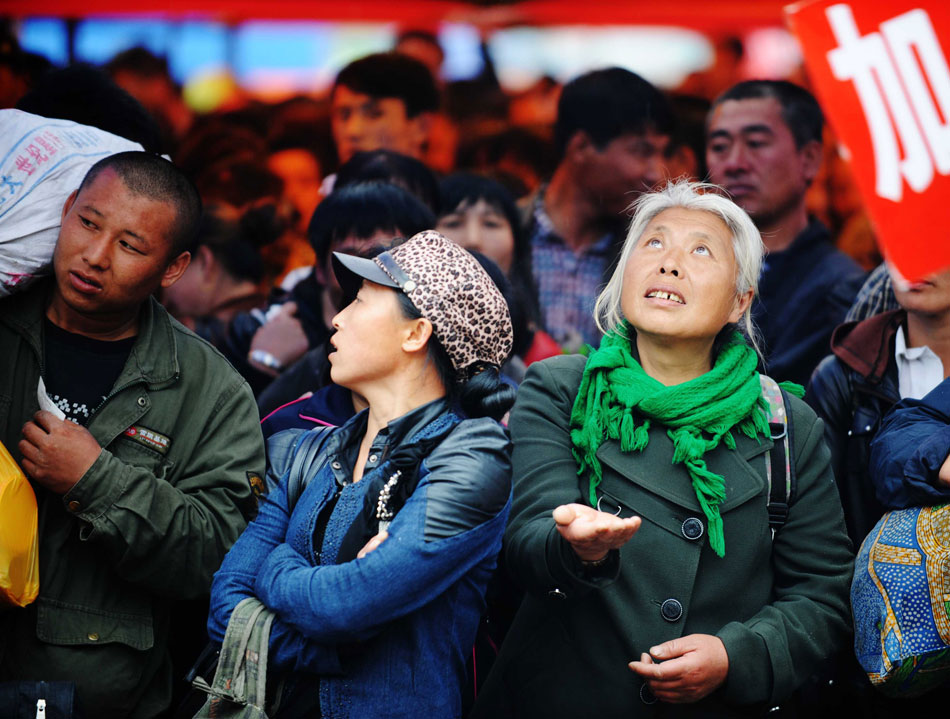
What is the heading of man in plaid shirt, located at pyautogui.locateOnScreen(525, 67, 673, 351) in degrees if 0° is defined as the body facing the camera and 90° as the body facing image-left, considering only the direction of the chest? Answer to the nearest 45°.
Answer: approximately 315°

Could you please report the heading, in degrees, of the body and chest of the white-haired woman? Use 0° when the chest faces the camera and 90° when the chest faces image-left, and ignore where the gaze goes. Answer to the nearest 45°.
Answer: approximately 0°

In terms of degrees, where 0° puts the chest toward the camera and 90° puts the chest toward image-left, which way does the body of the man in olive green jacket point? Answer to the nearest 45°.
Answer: approximately 45°

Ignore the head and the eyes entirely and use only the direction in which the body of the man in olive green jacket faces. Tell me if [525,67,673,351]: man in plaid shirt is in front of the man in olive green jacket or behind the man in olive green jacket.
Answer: behind

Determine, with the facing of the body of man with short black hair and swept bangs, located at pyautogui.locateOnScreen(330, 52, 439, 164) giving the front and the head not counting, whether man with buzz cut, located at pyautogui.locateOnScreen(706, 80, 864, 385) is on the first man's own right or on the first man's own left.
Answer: on the first man's own left

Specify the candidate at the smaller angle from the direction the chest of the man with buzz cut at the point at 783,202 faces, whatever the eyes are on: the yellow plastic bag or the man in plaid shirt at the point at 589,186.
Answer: the yellow plastic bag

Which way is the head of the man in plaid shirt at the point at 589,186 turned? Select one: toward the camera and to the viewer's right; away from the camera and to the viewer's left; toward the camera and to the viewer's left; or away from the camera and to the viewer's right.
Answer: toward the camera and to the viewer's right

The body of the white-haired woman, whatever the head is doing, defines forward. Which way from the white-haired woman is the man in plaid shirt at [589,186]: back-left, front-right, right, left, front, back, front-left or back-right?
back

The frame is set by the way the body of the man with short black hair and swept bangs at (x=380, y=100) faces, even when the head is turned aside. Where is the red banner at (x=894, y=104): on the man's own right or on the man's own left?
on the man's own left

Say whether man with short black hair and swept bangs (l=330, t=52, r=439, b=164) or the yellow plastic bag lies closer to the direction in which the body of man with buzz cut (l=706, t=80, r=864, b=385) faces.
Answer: the yellow plastic bag

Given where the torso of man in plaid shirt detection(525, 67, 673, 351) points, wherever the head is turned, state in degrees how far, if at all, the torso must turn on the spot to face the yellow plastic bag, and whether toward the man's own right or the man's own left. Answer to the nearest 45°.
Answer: approximately 90° to the man's own right
